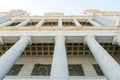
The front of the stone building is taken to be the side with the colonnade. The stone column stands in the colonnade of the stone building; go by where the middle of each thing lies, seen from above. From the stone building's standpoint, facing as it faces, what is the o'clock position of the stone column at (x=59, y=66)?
The stone column is roughly at 12 o'clock from the stone building.

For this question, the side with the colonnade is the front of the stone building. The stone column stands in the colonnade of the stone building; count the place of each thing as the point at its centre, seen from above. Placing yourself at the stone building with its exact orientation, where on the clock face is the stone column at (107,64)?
The stone column is roughly at 11 o'clock from the stone building.

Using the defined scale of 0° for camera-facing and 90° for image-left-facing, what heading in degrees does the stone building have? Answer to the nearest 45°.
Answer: approximately 0°
